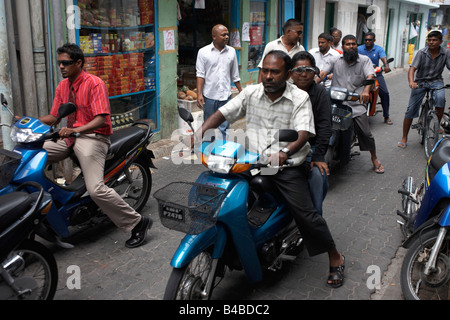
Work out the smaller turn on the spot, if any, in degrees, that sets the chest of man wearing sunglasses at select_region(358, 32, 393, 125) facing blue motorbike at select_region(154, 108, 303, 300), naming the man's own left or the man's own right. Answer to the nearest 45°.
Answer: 0° — they already face it

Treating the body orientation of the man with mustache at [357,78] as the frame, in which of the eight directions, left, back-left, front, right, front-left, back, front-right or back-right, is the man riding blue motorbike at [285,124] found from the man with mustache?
front

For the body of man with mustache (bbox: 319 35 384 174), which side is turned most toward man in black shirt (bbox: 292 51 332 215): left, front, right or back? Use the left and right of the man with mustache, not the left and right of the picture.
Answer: front

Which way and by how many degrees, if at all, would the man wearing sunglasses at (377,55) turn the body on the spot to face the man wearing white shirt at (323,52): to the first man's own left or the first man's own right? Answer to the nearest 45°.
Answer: approximately 45° to the first man's own right

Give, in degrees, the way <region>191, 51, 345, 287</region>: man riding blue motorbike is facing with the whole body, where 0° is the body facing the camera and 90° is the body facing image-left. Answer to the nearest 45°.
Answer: approximately 45°

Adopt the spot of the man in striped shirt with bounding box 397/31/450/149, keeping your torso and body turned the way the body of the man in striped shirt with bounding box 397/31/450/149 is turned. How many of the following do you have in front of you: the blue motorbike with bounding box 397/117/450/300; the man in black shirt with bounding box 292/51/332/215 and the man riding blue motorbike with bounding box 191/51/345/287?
3

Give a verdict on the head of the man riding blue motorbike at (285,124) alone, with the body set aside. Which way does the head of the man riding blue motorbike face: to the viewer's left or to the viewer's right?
to the viewer's left

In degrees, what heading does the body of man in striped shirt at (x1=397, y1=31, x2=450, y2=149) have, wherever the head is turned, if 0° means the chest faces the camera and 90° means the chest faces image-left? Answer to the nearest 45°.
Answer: approximately 0°

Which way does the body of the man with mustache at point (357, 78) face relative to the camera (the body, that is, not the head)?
toward the camera

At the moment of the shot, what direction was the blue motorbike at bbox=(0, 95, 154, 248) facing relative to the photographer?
facing the viewer and to the left of the viewer

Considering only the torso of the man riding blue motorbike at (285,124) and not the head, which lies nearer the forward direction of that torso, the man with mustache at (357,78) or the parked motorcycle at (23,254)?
the parked motorcycle

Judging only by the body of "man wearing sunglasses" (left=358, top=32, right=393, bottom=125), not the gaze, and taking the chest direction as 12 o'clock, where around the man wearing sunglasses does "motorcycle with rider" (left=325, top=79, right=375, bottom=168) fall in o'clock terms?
The motorcycle with rider is roughly at 12 o'clock from the man wearing sunglasses.

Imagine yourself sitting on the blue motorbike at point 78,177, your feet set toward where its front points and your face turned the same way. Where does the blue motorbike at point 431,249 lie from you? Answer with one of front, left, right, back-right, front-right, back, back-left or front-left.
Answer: left

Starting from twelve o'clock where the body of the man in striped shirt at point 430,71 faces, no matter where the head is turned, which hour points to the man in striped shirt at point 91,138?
the man in striped shirt at point 91,138 is roughly at 1 o'clock from the man in striped shirt at point 430,71.

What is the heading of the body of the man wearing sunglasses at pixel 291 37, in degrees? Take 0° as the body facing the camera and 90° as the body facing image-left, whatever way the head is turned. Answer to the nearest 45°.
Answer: approximately 315°

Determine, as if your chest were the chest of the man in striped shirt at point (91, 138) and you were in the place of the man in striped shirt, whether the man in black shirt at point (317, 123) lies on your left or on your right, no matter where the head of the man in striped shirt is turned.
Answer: on your left

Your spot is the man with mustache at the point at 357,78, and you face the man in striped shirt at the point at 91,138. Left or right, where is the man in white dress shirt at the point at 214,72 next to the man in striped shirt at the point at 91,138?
right

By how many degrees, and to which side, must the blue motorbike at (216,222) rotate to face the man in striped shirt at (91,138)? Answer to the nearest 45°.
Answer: approximately 90° to its right
